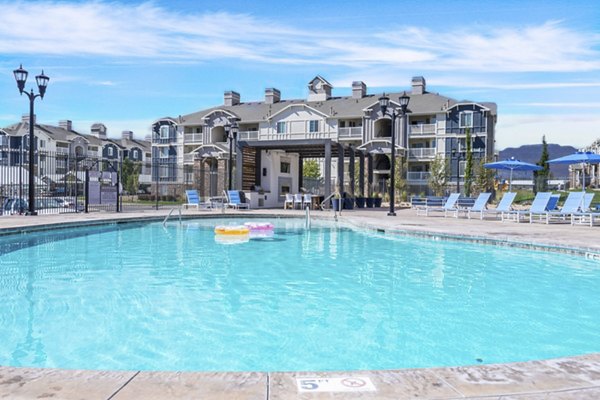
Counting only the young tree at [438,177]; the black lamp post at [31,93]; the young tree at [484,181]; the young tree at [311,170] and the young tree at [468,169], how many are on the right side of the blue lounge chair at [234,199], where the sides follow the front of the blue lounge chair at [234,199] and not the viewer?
1

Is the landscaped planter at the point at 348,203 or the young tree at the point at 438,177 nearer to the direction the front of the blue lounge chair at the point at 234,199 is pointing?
the landscaped planter

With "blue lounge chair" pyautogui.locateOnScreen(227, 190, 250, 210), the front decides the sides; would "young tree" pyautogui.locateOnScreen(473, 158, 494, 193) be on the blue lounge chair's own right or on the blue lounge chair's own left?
on the blue lounge chair's own left

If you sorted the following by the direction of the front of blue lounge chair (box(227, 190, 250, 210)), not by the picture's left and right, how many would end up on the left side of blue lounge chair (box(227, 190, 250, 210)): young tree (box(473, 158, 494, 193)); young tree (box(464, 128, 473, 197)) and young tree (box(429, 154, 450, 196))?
3

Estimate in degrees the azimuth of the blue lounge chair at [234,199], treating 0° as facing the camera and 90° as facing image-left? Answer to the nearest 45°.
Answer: approximately 315°

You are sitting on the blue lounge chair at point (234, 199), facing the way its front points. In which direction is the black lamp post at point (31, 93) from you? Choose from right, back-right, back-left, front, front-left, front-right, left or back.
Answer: right

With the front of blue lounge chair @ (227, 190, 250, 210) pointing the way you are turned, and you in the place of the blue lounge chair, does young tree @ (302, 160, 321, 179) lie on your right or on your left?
on your left

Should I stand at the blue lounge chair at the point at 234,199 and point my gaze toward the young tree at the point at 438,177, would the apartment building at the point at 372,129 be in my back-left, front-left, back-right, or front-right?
front-left

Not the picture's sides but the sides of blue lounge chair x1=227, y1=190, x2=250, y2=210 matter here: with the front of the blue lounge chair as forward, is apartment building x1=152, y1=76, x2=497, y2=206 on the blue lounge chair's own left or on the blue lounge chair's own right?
on the blue lounge chair's own left

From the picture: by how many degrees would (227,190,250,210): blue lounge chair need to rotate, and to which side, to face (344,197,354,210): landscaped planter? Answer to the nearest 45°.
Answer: approximately 45° to its left

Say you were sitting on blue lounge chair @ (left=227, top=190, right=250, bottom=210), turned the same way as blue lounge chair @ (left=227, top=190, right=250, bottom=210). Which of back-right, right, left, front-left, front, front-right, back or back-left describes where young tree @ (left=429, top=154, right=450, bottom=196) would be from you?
left
